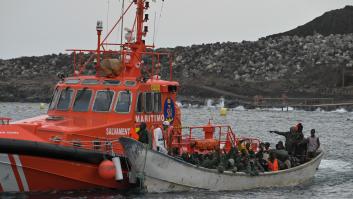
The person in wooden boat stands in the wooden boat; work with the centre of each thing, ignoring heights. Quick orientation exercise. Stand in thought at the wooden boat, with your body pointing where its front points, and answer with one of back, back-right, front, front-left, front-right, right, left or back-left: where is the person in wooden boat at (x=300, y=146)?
back-right

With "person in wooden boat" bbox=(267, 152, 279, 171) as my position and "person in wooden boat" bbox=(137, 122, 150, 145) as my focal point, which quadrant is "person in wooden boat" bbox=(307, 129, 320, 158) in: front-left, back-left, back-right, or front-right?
back-right

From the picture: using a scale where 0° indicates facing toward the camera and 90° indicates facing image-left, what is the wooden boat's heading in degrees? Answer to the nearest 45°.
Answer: approximately 90°
